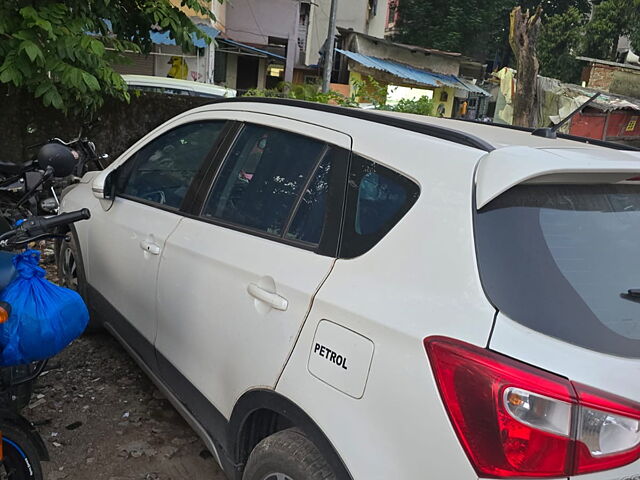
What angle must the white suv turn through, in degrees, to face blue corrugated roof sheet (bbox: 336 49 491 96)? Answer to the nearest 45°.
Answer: approximately 45° to its right

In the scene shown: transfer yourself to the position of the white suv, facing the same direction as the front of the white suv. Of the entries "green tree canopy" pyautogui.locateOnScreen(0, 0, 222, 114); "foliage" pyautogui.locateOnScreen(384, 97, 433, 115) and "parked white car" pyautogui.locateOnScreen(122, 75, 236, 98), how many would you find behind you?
0

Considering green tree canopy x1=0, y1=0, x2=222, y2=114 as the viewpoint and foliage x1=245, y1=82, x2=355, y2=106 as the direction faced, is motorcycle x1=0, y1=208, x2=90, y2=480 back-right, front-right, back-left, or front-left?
back-right

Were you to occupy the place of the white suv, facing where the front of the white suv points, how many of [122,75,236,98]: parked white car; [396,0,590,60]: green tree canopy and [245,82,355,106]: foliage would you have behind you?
0

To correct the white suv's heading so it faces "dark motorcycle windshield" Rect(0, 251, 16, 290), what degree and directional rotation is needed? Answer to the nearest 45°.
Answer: approximately 45° to its left

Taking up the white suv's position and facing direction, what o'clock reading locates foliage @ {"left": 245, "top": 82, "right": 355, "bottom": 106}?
The foliage is roughly at 1 o'clock from the white suv.

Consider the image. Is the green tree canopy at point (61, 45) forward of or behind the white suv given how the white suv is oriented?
forward

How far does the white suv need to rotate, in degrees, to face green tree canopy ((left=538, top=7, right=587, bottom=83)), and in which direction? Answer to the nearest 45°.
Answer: approximately 45° to its right

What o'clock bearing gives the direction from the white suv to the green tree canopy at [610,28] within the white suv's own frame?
The green tree canopy is roughly at 2 o'clock from the white suv.

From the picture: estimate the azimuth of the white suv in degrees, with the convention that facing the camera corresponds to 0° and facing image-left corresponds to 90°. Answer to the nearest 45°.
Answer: approximately 135°

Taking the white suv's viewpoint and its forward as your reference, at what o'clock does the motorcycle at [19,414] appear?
The motorcycle is roughly at 9 o'clock from the white suv.

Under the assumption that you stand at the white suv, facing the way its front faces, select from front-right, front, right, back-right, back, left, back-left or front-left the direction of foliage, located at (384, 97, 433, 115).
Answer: front-right

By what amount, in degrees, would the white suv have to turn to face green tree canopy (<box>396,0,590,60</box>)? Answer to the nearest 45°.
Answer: approximately 45° to its right

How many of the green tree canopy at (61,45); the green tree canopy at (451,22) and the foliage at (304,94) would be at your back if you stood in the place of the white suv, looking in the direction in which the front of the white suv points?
0
